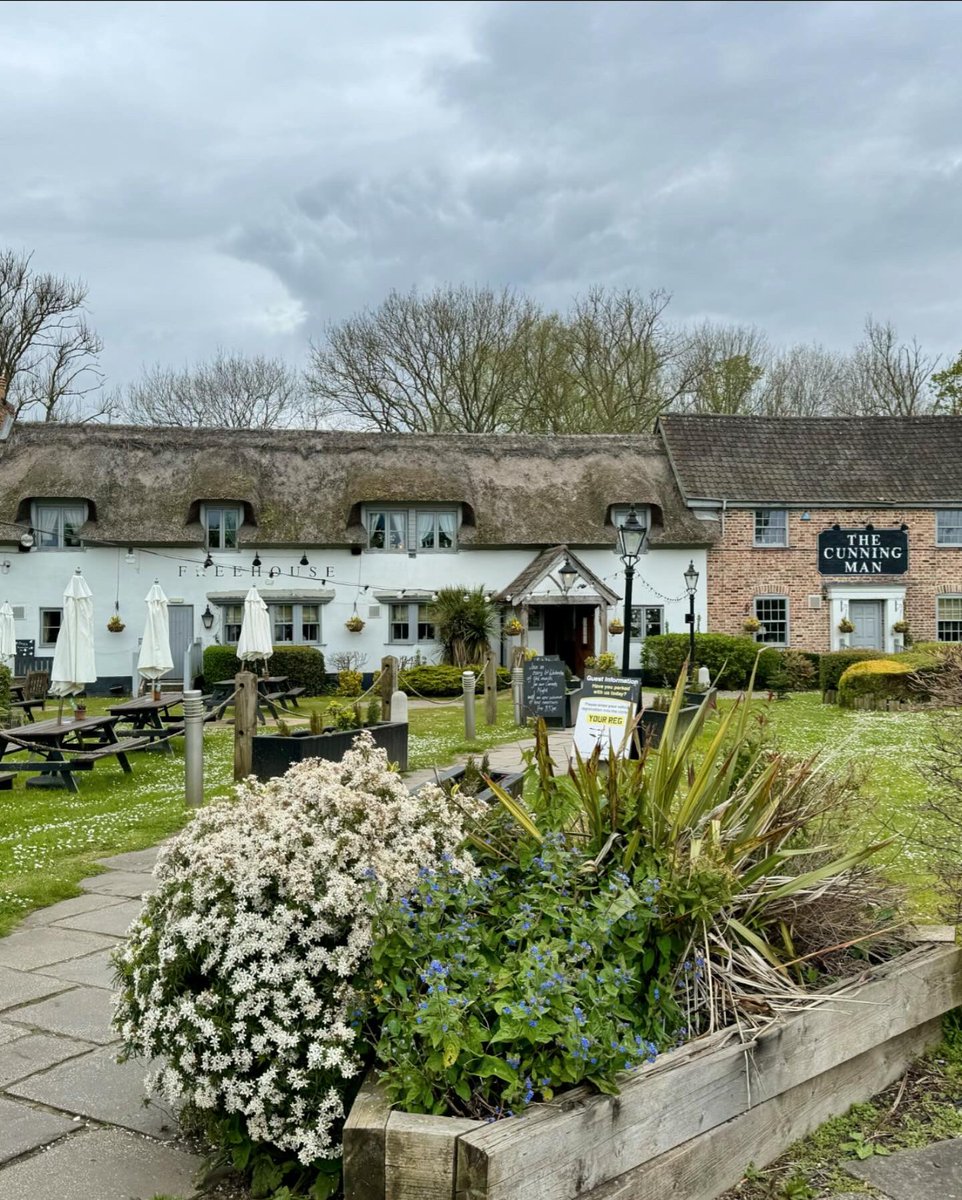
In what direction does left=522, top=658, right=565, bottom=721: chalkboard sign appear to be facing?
toward the camera

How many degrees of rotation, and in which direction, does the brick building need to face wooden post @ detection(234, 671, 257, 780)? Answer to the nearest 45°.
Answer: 0° — it already faces it

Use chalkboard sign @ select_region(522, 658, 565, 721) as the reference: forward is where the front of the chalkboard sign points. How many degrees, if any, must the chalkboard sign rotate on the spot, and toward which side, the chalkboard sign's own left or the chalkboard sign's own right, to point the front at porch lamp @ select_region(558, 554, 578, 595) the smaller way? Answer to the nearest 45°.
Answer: approximately 180°

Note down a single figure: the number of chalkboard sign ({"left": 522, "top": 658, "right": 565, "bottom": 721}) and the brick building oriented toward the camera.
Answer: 2

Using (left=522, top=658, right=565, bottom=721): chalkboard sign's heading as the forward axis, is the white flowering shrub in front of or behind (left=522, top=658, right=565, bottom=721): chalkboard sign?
in front

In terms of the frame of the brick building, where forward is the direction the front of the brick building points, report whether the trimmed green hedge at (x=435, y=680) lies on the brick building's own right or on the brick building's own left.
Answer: on the brick building's own right

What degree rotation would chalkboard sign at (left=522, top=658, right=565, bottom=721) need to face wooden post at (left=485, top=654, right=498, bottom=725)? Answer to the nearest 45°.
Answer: approximately 135° to its right

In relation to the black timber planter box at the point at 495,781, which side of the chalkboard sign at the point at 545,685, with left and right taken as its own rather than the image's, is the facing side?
front

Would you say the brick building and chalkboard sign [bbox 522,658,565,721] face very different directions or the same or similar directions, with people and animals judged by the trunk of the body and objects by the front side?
same or similar directions

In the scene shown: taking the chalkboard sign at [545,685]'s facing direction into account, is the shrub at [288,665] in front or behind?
behind

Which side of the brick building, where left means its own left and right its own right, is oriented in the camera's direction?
front

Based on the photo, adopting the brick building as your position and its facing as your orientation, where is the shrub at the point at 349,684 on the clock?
The shrub is roughly at 2 o'clock from the brick building.

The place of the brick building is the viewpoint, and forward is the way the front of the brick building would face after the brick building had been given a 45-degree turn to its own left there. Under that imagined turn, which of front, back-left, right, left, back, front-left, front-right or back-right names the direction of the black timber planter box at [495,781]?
front-right
